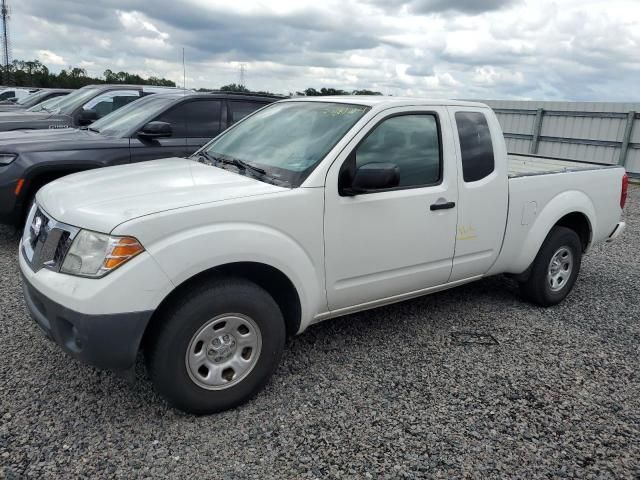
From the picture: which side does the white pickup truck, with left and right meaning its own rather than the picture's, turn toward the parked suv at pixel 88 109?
right

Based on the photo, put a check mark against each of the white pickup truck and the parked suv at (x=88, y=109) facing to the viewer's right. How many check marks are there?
0

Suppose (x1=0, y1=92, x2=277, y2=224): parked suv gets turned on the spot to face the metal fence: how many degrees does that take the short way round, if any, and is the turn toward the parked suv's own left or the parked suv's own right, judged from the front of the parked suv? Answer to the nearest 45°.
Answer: approximately 180°

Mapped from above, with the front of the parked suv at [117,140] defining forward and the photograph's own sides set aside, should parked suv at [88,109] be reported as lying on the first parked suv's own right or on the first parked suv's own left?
on the first parked suv's own right

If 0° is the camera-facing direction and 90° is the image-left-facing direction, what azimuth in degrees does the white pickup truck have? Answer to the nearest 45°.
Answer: approximately 45°

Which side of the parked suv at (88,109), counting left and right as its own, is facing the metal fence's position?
back

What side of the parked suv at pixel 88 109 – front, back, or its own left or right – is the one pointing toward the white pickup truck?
left

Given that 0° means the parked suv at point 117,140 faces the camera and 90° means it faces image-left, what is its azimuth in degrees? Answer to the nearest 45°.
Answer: approximately 45°

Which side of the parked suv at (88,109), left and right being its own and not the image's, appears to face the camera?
left

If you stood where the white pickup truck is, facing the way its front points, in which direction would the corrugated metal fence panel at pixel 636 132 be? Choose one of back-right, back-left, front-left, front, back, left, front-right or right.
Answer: back

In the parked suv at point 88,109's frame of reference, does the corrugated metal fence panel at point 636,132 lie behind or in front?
behind
